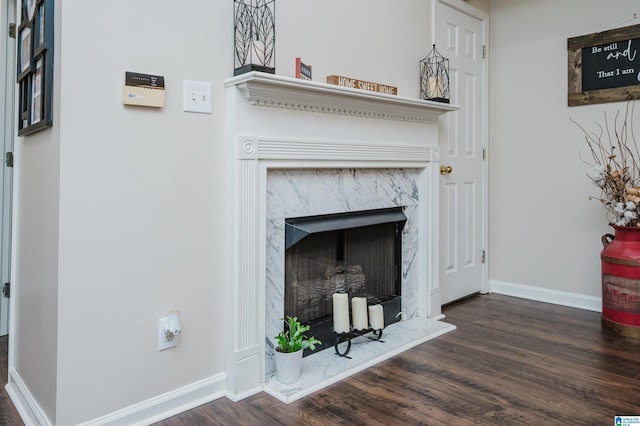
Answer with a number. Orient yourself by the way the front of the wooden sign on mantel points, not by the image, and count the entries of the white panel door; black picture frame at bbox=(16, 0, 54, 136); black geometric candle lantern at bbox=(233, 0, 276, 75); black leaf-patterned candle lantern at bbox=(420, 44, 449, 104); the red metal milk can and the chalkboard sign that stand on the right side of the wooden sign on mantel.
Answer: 2

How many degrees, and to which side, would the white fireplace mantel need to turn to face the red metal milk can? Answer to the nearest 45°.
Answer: approximately 90° to its left

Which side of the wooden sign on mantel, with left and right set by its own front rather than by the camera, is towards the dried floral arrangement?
left

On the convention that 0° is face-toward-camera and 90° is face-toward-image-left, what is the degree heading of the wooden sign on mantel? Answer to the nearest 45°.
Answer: approximately 315°

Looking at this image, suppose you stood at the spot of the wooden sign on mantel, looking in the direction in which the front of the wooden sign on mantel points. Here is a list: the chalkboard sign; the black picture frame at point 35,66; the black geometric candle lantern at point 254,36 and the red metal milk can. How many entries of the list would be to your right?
2

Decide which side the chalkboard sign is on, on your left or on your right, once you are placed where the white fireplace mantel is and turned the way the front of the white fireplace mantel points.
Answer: on your left

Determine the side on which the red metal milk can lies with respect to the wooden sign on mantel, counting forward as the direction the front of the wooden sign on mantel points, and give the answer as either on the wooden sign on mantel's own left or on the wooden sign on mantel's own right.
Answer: on the wooden sign on mantel's own left

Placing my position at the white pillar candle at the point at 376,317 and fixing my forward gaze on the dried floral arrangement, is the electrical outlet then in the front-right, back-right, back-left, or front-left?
back-right

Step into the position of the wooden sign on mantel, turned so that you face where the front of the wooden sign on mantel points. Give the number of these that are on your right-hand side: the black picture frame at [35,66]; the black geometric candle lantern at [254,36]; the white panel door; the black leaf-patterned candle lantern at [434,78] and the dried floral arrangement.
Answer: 2
